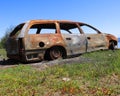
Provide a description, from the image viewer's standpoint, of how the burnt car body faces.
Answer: facing away from the viewer and to the right of the viewer
